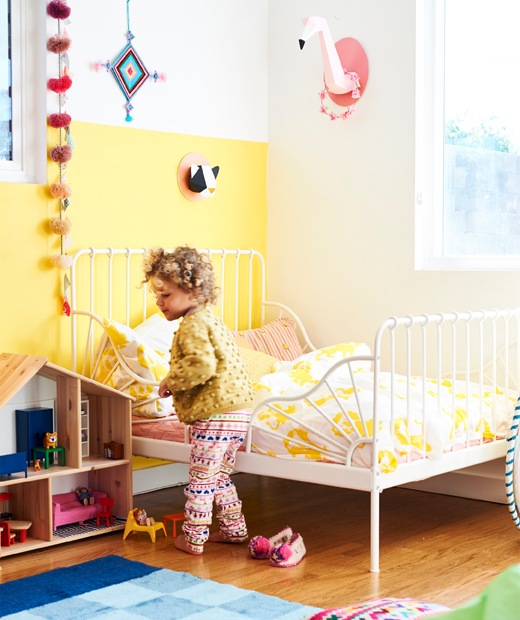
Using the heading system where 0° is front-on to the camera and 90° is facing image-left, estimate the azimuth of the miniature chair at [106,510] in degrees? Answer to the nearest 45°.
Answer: approximately 45°

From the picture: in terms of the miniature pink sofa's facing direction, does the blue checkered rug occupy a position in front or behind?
in front

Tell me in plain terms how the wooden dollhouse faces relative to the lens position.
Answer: facing the viewer and to the right of the viewer

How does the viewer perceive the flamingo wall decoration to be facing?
facing the viewer and to the left of the viewer

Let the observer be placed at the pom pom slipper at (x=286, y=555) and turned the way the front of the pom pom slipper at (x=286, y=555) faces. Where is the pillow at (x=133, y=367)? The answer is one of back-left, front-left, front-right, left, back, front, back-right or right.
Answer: right

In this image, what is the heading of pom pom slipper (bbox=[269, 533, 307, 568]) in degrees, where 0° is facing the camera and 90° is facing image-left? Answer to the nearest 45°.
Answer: approximately 45°

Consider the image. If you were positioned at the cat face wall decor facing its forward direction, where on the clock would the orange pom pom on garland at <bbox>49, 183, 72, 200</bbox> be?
The orange pom pom on garland is roughly at 3 o'clock from the cat face wall decor.

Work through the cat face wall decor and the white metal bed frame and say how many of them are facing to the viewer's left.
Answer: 0
